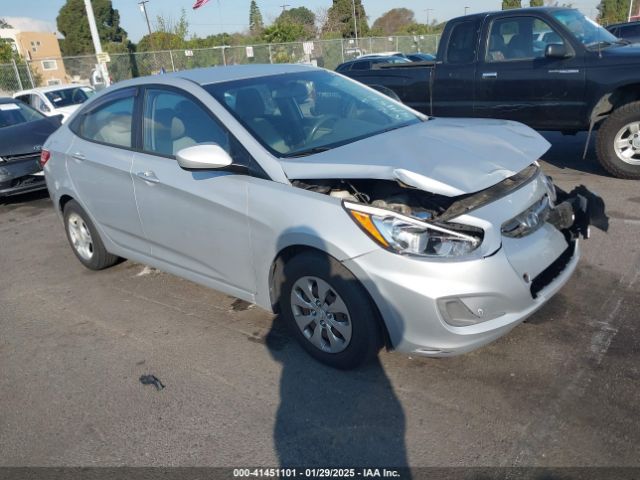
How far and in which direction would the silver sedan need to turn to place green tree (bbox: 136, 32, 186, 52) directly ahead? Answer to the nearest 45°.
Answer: approximately 135° to its left

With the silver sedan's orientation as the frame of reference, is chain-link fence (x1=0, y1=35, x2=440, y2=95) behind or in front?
behind

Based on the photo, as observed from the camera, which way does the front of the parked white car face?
facing the viewer and to the right of the viewer

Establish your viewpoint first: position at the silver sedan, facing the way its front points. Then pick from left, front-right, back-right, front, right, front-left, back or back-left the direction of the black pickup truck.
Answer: left

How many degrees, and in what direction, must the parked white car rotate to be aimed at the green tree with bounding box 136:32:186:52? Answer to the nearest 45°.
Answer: approximately 135° to its left

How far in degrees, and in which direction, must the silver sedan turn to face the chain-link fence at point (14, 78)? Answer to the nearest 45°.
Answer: approximately 180°

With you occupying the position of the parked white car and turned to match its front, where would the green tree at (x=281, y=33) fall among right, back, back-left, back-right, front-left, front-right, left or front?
left

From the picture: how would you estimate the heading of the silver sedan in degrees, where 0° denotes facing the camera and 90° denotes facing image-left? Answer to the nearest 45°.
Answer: approximately 315°

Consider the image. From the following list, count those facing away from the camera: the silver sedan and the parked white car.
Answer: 0

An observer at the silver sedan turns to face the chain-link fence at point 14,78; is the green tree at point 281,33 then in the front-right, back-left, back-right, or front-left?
front-right

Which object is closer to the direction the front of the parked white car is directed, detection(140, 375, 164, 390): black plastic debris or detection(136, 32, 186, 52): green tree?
the black plastic debris
